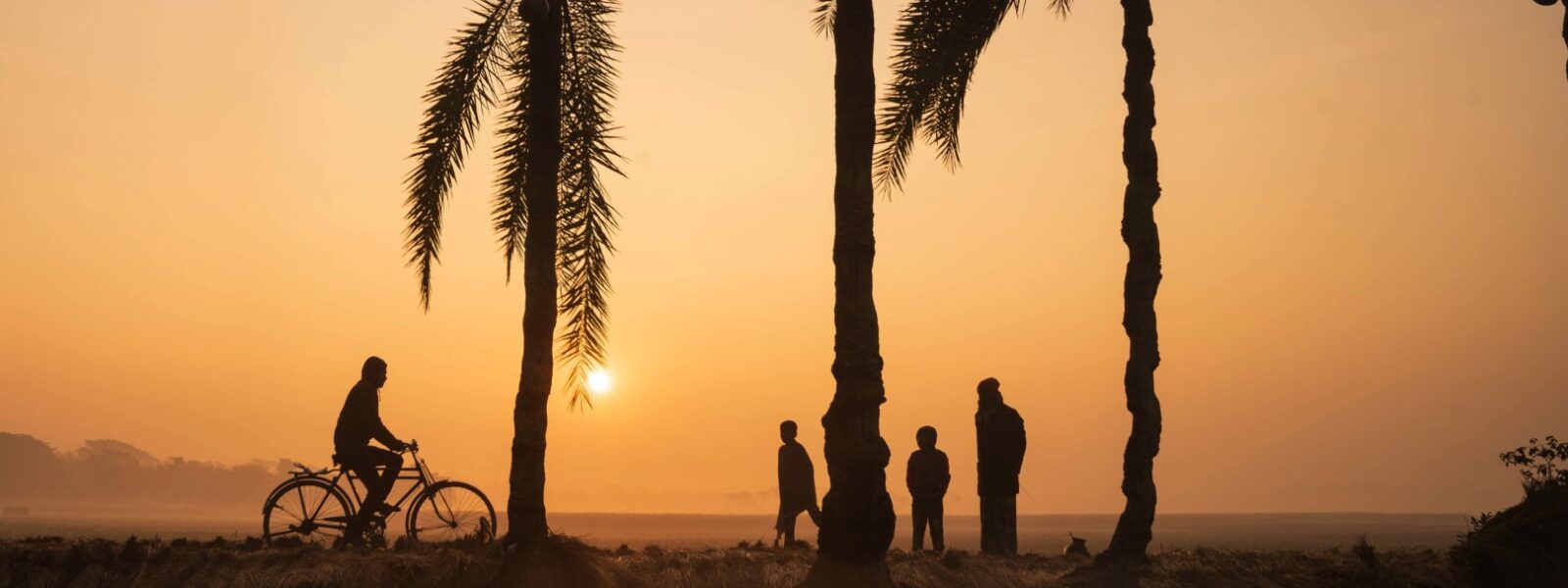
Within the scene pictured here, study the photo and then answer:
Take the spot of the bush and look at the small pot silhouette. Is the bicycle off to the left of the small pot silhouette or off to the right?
left

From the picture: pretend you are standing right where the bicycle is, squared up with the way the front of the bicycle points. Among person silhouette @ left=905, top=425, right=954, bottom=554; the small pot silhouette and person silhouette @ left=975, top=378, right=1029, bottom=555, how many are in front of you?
3

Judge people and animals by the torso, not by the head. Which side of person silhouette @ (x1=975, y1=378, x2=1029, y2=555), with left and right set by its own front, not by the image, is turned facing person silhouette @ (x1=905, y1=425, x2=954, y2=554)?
right

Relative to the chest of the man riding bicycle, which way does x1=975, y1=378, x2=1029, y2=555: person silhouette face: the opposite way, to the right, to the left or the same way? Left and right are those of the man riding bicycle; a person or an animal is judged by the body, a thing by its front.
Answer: the opposite way

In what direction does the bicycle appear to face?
to the viewer's right

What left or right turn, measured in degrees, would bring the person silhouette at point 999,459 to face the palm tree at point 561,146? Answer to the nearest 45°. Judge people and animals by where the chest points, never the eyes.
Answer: approximately 45° to its right

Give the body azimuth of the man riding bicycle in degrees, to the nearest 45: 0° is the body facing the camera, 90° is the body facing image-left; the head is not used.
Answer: approximately 270°

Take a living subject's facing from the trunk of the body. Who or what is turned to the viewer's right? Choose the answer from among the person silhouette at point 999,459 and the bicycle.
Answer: the bicycle
